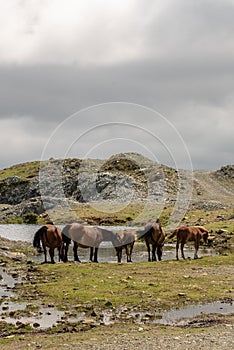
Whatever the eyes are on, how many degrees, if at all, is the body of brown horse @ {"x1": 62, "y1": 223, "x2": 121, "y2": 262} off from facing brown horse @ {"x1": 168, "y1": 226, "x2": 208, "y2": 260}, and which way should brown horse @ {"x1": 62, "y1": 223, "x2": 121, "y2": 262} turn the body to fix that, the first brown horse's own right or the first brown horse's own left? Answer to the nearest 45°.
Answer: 0° — it already faces it

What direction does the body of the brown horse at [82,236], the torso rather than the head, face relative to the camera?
to the viewer's right
